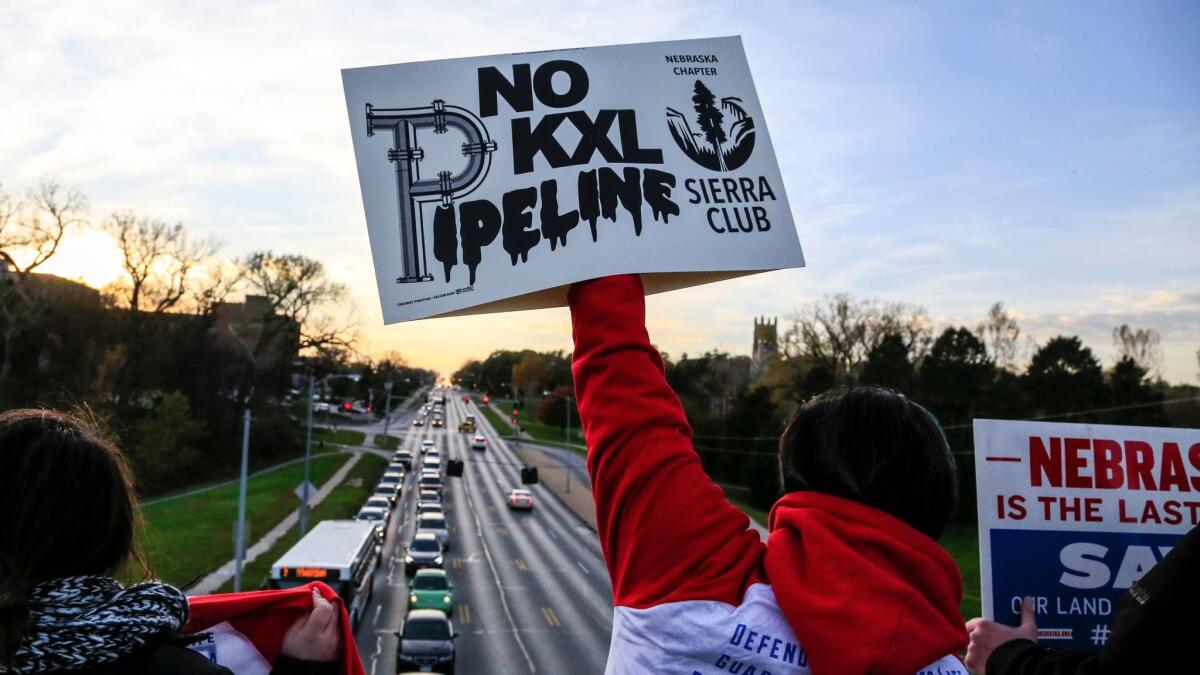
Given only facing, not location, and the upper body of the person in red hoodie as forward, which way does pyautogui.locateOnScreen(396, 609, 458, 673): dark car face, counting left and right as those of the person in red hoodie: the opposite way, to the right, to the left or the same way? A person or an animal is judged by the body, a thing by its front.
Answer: the opposite way

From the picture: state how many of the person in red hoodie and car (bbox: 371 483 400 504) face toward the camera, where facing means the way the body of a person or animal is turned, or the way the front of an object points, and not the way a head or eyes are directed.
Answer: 1

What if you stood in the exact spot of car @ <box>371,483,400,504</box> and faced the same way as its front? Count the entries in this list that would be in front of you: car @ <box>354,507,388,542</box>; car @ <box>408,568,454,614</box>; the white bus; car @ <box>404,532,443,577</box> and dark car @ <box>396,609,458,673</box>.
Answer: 5

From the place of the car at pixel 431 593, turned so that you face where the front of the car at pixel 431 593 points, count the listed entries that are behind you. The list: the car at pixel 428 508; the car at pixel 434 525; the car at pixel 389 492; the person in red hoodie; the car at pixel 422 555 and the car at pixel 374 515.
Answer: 5

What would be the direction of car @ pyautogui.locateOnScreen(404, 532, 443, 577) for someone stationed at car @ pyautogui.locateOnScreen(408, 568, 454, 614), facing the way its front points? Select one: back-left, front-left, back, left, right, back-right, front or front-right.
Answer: back

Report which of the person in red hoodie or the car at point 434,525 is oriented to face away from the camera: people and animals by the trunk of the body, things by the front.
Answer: the person in red hoodie

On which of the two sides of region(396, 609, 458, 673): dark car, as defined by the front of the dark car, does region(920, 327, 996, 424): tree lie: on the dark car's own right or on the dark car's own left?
on the dark car's own left

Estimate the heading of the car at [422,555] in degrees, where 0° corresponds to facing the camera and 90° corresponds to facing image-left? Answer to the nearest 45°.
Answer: approximately 0°

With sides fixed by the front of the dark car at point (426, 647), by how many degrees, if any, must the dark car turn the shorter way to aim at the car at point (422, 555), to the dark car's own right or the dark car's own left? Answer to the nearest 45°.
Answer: approximately 180°

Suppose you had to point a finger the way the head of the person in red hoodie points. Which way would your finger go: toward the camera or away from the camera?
away from the camera

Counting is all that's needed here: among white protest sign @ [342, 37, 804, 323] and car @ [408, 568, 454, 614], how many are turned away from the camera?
0

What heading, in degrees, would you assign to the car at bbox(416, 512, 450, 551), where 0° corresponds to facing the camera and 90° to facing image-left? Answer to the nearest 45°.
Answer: approximately 0°

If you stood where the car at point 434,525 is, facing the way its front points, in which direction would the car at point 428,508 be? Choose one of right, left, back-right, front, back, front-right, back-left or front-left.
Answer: back

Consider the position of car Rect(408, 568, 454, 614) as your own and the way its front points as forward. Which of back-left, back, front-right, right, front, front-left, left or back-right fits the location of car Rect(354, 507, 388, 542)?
back

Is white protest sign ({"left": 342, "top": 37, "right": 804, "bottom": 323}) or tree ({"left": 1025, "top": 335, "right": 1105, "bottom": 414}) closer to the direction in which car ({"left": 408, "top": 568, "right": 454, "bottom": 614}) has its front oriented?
the white protest sign

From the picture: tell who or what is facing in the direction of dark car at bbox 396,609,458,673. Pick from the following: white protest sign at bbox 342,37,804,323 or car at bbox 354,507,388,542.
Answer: the car

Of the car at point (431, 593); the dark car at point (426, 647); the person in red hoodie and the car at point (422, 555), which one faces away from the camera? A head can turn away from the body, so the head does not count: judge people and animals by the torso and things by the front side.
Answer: the person in red hoodie

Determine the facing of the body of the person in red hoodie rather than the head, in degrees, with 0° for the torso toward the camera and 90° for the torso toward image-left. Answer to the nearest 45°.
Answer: approximately 180°
